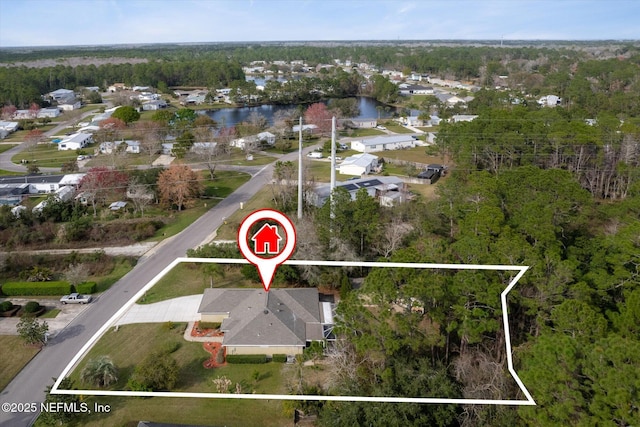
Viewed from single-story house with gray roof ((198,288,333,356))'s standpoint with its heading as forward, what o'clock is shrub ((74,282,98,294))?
The shrub is roughly at 1 o'clock from the single-story house with gray roof.

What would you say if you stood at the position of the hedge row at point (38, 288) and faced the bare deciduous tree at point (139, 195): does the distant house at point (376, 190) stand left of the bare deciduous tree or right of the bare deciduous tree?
right

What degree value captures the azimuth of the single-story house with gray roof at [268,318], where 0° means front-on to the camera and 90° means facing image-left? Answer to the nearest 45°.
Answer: approximately 90°

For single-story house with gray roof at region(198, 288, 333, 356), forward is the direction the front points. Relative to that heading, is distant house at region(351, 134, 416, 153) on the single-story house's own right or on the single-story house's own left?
on the single-story house's own right

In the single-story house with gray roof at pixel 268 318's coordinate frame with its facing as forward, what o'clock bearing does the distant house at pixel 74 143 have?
The distant house is roughly at 2 o'clock from the single-story house with gray roof.

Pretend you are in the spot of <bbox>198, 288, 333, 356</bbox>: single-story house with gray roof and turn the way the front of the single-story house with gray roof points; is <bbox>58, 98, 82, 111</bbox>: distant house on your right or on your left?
on your right

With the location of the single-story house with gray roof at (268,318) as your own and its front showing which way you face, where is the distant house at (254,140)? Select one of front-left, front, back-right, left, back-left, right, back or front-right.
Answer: right

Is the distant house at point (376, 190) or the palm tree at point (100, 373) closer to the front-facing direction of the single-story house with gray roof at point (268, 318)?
the palm tree

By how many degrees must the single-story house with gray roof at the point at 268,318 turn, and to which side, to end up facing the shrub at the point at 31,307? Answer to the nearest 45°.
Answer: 0° — it already faces it

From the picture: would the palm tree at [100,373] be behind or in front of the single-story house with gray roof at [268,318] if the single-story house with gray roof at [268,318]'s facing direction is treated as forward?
in front

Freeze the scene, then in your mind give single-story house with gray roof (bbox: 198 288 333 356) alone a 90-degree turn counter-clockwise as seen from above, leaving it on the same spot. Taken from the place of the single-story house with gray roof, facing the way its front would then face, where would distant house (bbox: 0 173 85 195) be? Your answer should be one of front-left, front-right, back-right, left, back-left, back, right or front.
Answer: back-right

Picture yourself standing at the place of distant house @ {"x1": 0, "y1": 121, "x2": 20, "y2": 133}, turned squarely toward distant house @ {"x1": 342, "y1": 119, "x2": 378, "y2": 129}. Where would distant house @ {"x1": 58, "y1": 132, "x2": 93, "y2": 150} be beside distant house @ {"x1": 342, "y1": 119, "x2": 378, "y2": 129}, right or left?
right

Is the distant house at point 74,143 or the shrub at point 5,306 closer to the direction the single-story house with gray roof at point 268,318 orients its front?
the shrub

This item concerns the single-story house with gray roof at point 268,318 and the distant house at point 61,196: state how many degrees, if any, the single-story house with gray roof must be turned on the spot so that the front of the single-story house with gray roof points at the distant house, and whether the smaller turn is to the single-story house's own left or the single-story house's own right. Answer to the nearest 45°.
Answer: approximately 45° to the single-story house's own right

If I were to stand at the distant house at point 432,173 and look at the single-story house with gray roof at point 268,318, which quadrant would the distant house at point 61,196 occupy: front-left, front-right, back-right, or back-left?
front-right

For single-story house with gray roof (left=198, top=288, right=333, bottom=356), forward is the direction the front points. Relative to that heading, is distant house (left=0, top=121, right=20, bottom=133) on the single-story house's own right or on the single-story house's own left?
on the single-story house's own right

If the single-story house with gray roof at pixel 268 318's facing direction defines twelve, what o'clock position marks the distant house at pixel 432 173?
The distant house is roughly at 4 o'clock from the single-story house with gray roof.

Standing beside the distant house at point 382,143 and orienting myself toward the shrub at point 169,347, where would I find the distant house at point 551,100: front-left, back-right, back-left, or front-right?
back-left
